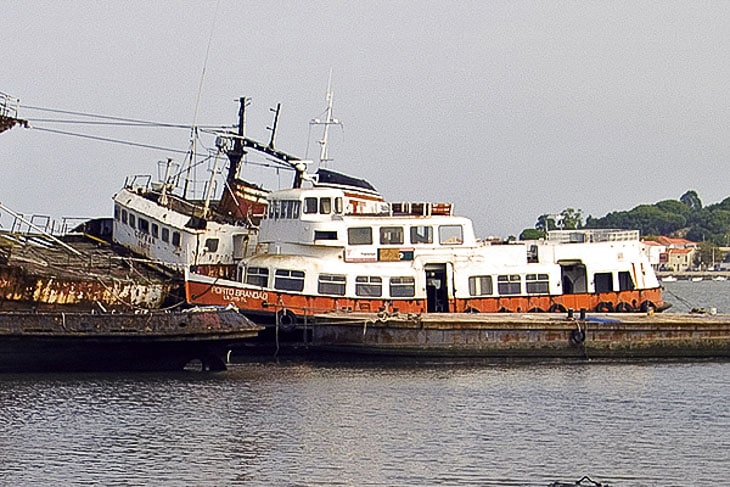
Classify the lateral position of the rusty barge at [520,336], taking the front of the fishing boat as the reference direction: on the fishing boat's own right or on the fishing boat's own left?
on the fishing boat's own left

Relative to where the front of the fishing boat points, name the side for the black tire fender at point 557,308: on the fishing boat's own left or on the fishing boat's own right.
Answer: on the fishing boat's own left

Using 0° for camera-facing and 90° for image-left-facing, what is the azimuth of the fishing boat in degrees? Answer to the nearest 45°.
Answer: approximately 45°

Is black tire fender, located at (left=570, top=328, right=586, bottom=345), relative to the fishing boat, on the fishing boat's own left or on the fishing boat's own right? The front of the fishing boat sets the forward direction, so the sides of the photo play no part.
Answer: on the fishing boat's own left
